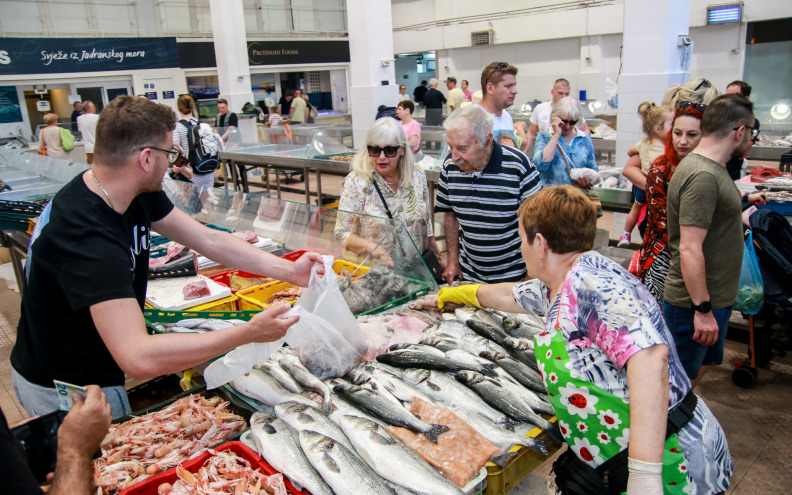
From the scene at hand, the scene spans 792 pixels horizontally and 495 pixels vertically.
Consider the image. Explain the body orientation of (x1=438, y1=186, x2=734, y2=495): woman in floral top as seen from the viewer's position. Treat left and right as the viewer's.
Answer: facing to the left of the viewer

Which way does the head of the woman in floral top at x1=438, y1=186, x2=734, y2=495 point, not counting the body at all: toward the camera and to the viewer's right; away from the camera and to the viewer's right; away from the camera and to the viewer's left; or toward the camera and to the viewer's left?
away from the camera and to the viewer's left

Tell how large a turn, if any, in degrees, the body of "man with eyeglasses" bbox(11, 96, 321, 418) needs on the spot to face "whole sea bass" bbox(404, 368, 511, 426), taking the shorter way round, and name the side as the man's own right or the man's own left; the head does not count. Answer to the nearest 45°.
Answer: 0° — they already face it

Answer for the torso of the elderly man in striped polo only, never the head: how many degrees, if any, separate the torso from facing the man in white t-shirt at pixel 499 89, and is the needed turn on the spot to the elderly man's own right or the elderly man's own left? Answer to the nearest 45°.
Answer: approximately 135° to the elderly man's own right

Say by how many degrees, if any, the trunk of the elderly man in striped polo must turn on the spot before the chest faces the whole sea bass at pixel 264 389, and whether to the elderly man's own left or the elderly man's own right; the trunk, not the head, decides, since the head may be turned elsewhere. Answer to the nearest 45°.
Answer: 0° — they already face it

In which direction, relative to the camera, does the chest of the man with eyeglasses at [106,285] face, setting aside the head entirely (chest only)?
to the viewer's right
